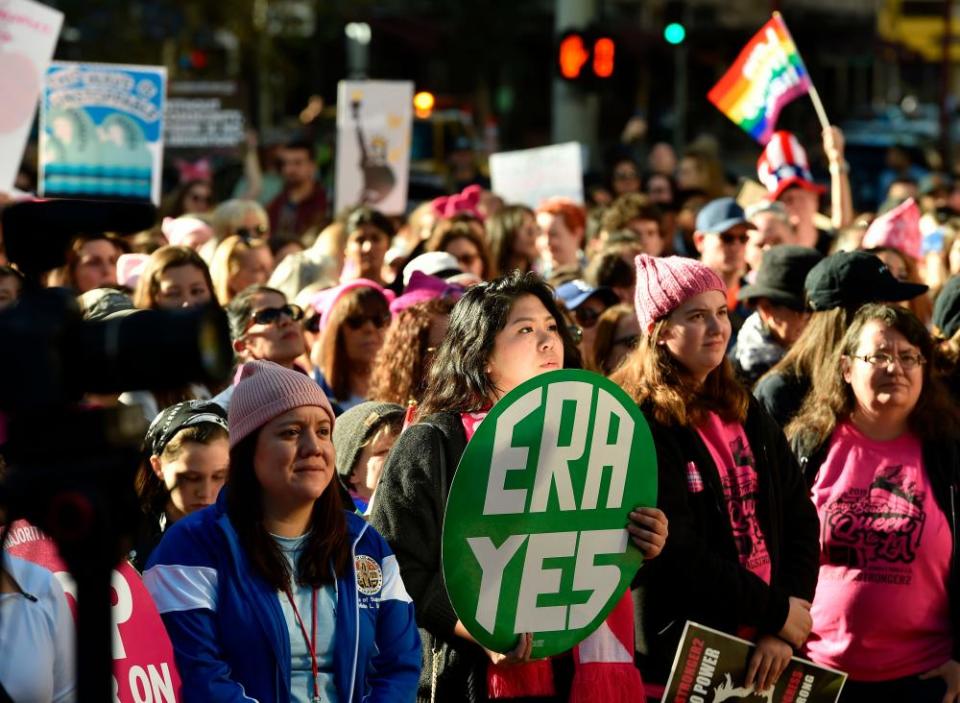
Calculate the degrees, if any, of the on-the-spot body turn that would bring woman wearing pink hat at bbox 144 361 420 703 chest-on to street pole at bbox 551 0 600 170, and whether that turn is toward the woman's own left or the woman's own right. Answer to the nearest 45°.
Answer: approximately 135° to the woman's own left

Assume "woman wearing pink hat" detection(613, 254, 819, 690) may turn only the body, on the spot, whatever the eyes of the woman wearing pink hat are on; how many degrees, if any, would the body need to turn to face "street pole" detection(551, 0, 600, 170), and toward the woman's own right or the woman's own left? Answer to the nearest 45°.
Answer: approximately 135° to the woman's own left

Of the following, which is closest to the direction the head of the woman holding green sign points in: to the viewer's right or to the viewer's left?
to the viewer's right

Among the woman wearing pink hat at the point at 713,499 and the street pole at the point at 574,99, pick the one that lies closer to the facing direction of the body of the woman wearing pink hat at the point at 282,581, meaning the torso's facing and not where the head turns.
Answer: the woman wearing pink hat

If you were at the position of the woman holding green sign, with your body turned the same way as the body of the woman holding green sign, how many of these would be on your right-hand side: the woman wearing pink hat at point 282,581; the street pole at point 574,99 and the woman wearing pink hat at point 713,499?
1

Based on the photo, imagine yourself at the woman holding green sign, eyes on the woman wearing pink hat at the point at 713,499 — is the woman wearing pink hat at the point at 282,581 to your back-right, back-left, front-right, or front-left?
back-right

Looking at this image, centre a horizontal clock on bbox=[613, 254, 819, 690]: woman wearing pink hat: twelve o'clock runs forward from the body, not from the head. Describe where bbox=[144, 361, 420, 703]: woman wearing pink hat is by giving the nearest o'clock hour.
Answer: bbox=[144, 361, 420, 703]: woman wearing pink hat is roughly at 3 o'clock from bbox=[613, 254, 819, 690]: woman wearing pink hat.

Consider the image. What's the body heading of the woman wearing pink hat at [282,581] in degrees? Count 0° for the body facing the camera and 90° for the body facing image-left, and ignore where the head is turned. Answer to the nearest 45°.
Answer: approximately 315°

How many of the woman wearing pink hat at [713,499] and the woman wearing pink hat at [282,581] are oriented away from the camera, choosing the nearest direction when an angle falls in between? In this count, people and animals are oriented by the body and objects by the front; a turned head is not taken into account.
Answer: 0

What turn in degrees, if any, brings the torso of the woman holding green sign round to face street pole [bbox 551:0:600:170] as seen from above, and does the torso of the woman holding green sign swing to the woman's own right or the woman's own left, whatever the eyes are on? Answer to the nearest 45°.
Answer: approximately 135° to the woman's own left

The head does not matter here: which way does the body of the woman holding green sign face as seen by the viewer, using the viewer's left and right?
facing the viewer and to the right of the viewer

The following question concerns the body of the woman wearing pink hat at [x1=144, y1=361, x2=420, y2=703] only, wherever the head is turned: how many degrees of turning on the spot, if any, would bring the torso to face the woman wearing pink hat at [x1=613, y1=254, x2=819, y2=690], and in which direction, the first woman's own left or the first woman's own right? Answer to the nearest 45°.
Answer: approximately 90° to the first woman's own left
